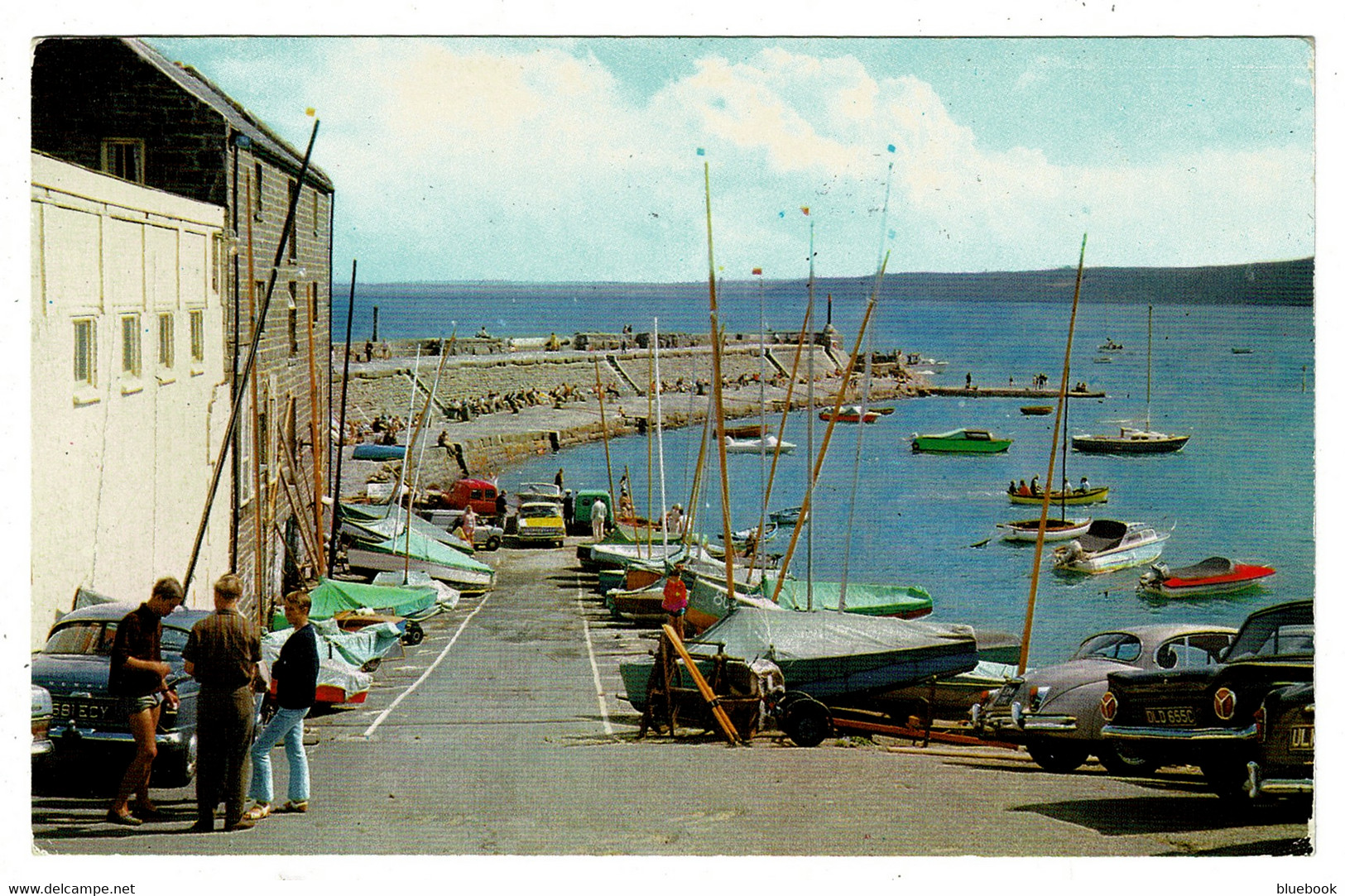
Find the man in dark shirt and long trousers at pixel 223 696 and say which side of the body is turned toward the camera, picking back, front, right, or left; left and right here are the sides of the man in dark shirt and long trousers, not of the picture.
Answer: back

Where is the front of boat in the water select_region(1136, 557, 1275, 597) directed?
to the viewer's right

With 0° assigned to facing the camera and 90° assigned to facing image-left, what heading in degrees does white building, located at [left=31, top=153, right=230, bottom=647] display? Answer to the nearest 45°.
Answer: approximately 315°

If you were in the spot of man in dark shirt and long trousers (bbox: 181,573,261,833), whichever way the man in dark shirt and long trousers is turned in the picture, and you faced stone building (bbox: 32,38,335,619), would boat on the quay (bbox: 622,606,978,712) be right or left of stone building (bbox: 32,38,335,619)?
right

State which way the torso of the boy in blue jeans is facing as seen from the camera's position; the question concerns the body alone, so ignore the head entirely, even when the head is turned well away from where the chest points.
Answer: to the viewer's left

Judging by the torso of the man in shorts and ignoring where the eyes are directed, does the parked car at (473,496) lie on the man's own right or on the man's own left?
on the man's own left
